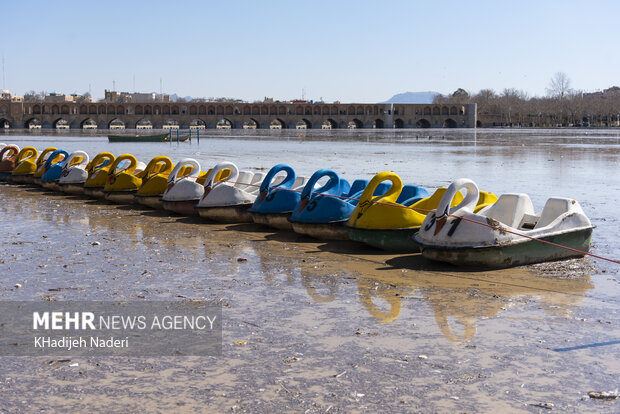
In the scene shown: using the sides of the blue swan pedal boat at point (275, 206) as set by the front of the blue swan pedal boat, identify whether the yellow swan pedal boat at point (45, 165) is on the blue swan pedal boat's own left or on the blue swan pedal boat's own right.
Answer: on the blue swan pedal boat's own right

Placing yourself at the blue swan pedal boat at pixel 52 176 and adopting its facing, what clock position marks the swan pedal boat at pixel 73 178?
The swan pedal boat is roughly at 10 o'clock from the blue swan pedal boat.

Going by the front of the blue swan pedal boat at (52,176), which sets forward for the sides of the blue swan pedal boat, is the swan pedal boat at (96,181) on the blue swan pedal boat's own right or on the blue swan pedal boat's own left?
on the blue swan pedal boat's own left

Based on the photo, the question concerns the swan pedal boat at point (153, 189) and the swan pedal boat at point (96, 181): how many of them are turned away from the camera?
0

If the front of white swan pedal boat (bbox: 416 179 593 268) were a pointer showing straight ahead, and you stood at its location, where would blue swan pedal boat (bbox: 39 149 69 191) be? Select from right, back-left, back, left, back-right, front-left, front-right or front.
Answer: right

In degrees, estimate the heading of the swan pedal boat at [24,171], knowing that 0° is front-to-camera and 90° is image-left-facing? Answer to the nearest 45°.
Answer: approximately 45°

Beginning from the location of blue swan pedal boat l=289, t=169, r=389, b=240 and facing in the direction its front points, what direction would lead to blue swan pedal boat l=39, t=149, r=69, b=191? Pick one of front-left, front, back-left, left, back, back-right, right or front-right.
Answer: right

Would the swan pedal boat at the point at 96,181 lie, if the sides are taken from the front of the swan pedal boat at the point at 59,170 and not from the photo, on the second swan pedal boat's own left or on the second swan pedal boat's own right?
on the second swan pedal boat's own left

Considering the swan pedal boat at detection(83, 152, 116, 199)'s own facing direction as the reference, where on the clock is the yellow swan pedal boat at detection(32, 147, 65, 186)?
The yellow swan pedal boat is roughly at 4 o'clock from the swan pedal boat.

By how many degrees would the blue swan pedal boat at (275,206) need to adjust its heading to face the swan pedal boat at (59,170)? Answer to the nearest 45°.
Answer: approximately 90° to its right

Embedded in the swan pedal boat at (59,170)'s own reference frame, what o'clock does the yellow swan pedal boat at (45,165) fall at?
The yellow swan pedal boat is roughly at 4 o'clock from the swan pedal boat.
